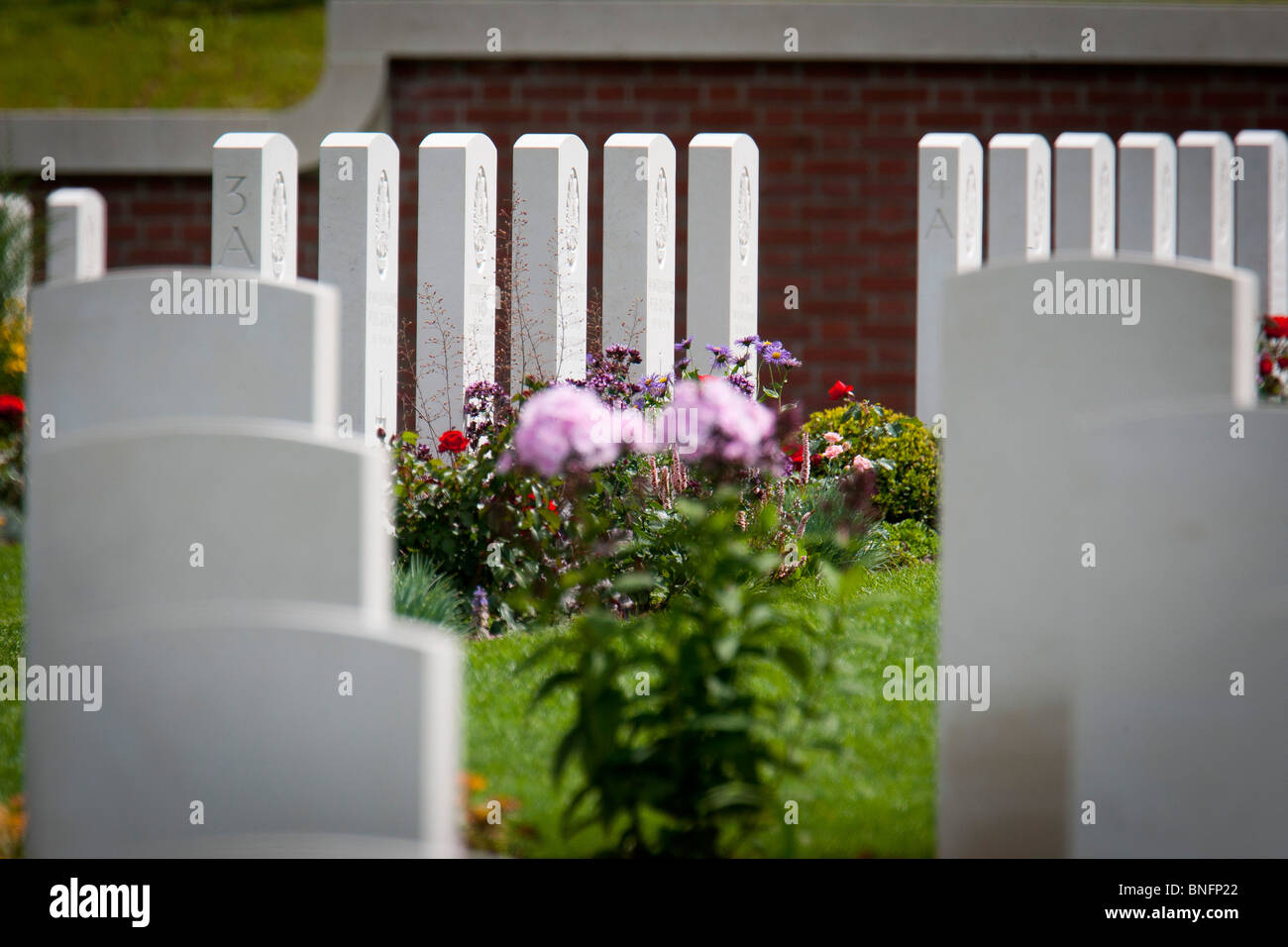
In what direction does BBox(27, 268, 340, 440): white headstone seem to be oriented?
away from the camera

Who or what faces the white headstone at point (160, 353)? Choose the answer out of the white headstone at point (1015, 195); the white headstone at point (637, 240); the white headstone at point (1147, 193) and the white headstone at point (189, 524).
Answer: the white headstone at point (189, 524)

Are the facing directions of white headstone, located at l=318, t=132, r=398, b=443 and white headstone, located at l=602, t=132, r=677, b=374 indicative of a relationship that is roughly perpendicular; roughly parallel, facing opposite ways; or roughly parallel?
roughly parallel

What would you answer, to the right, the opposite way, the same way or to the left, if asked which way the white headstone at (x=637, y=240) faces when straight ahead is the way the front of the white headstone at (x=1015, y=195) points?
the same way

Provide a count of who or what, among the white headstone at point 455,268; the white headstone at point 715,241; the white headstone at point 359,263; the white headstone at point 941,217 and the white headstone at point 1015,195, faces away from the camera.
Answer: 0

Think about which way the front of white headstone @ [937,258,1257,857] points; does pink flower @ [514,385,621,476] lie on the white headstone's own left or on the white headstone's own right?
on the white headstone's own left

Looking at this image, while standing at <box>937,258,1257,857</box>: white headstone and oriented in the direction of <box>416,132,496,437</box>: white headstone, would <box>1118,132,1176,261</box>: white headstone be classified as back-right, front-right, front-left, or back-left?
front-right

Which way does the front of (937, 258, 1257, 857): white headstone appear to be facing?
away from the camera

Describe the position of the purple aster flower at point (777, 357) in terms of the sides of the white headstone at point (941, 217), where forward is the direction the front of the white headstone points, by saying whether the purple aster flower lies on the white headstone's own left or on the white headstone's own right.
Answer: on the white headstone's own right

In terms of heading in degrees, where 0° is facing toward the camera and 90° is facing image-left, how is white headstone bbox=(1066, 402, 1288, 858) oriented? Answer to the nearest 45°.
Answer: approximately 180°

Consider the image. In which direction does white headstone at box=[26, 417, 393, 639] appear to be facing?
away from the camera

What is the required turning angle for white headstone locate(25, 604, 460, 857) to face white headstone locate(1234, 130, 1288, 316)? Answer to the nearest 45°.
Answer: approximately 45° to its right

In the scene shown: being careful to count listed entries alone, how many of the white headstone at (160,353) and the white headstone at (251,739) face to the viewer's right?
0
